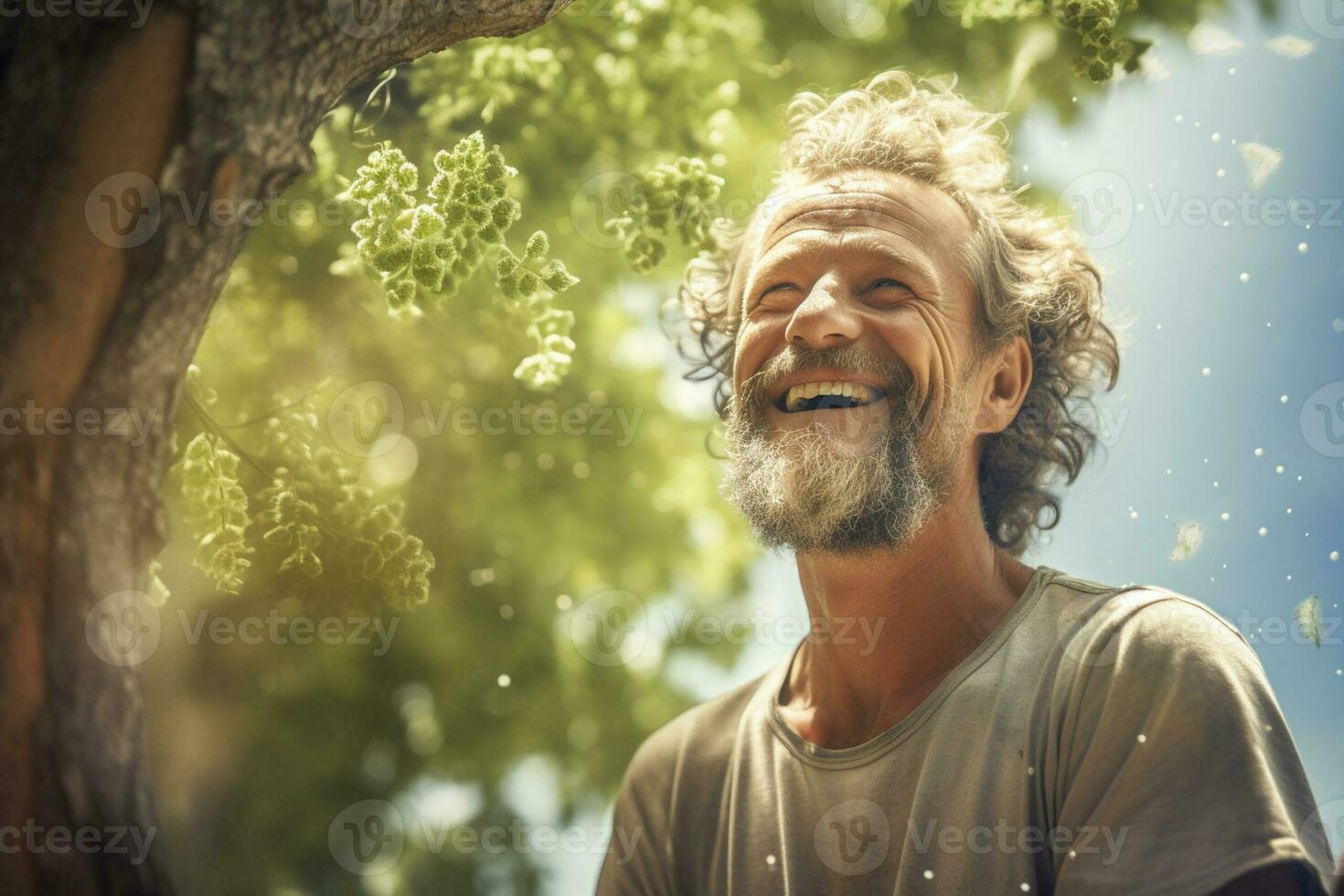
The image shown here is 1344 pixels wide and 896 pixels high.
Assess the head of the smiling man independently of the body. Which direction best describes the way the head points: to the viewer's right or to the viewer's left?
to the viewer's left

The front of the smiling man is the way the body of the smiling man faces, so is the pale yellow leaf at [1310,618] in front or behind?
behind

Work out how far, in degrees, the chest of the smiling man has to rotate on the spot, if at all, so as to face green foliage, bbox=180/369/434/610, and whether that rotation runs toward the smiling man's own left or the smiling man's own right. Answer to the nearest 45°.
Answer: approximately 45° to the smiling man's own right

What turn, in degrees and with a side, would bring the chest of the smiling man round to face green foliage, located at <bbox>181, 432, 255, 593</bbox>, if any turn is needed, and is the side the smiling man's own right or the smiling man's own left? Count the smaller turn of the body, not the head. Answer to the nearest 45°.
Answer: approximately 45° to the smiling man's own right

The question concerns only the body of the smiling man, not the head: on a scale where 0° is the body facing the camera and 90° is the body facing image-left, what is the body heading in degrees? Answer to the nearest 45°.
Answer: approximately 45°
